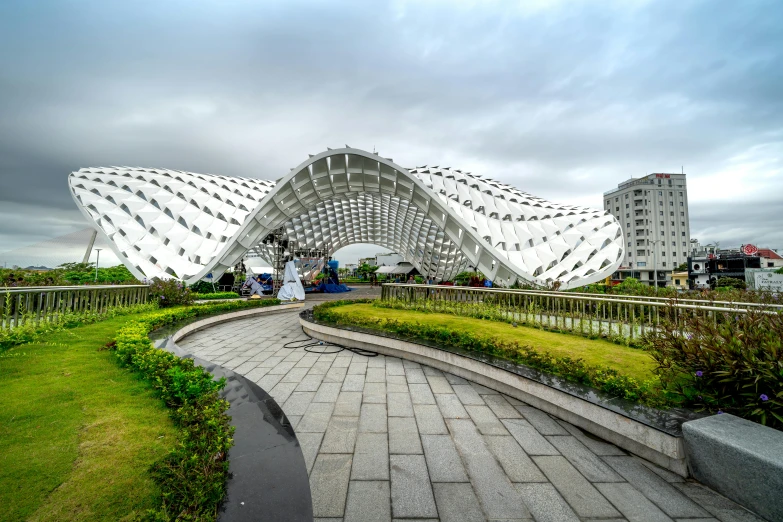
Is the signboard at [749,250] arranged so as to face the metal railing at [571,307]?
yes

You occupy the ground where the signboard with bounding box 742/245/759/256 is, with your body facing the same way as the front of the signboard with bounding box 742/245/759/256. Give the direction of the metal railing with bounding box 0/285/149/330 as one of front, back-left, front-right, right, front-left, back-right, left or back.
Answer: front

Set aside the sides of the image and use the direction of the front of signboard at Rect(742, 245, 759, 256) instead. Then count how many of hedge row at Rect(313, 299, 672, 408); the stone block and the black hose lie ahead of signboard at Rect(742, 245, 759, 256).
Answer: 3

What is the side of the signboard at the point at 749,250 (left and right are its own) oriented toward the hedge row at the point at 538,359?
front

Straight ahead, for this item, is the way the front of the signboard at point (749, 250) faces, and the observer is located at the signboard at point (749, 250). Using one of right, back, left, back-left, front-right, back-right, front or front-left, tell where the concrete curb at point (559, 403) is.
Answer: front

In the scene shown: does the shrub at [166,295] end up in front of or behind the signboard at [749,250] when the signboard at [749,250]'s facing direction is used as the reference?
in front

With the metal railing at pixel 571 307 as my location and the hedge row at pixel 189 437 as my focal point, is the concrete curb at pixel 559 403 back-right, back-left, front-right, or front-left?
front-left

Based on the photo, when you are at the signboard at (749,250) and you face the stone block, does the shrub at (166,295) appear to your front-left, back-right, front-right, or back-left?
front-right

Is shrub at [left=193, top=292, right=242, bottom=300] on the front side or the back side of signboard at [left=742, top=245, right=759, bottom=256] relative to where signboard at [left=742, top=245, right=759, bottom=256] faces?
on the front side

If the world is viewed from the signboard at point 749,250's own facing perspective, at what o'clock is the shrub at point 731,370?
The shrub is roughly at 12 o'clock from the signboard.

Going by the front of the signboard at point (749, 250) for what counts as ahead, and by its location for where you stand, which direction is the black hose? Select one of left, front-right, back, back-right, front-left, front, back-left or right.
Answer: front

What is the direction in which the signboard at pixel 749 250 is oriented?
toward the camera

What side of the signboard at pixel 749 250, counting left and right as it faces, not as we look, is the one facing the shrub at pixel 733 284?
front

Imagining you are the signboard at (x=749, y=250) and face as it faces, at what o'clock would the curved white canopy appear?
The curved white canopy is roughly at 1 o'clock from the signboard.

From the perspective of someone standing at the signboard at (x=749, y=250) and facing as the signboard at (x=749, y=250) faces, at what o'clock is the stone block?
The stone block is roughly at 12 o'clock from the signboard.
